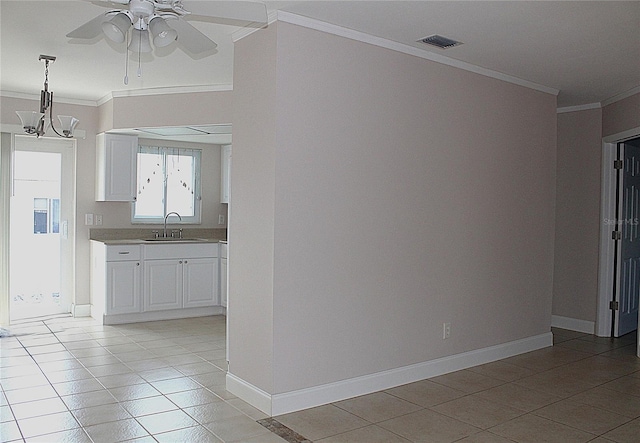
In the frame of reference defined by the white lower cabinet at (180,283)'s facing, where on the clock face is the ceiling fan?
The ceiling fan is roughly at 12 o'clock from the white lower cabinet.

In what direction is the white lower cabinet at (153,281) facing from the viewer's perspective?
toward the camera

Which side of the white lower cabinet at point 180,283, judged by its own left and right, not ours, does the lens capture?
front

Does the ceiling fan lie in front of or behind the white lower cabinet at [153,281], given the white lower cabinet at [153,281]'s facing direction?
in front

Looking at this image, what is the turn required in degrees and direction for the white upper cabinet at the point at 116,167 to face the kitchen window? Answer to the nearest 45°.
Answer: approximately 135° to its left

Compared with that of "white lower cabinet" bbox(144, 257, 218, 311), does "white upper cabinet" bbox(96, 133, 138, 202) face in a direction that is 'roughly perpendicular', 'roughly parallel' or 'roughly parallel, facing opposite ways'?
roughly parallel

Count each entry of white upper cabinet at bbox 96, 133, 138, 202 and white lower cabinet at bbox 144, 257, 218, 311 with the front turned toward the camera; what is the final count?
2

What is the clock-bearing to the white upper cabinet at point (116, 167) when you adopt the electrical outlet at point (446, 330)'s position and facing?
The white upper cabinet is roughly at 5 o'clock from the electrical outlet.

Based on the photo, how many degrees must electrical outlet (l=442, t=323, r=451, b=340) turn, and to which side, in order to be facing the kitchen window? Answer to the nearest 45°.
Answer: approximately 180°

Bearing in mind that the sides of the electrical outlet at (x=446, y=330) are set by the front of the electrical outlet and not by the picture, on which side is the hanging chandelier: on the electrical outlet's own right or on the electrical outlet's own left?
on the electrical outlet's own right

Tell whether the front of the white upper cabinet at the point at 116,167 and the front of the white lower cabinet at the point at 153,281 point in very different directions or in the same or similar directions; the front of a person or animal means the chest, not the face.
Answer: same or similar directions

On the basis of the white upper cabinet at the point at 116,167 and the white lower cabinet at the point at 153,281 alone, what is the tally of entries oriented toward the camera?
2

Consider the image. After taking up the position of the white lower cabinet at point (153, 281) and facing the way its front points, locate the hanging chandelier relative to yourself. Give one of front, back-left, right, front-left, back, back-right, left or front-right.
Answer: front-right

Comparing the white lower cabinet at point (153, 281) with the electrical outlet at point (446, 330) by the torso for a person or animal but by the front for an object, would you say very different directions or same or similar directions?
same or similar directions
